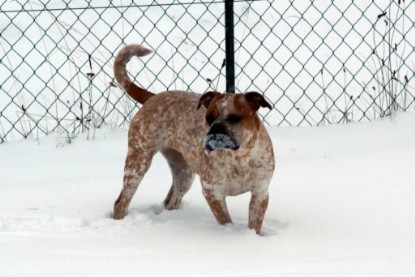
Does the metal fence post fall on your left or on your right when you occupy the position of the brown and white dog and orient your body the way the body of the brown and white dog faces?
on your left

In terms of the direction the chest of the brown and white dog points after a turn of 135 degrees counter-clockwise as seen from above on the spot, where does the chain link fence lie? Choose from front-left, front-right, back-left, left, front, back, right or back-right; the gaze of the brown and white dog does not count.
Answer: front

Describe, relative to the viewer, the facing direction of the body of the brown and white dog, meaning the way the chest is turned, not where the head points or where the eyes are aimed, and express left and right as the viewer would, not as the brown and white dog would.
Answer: facing the viewer and to the right of the viewer
